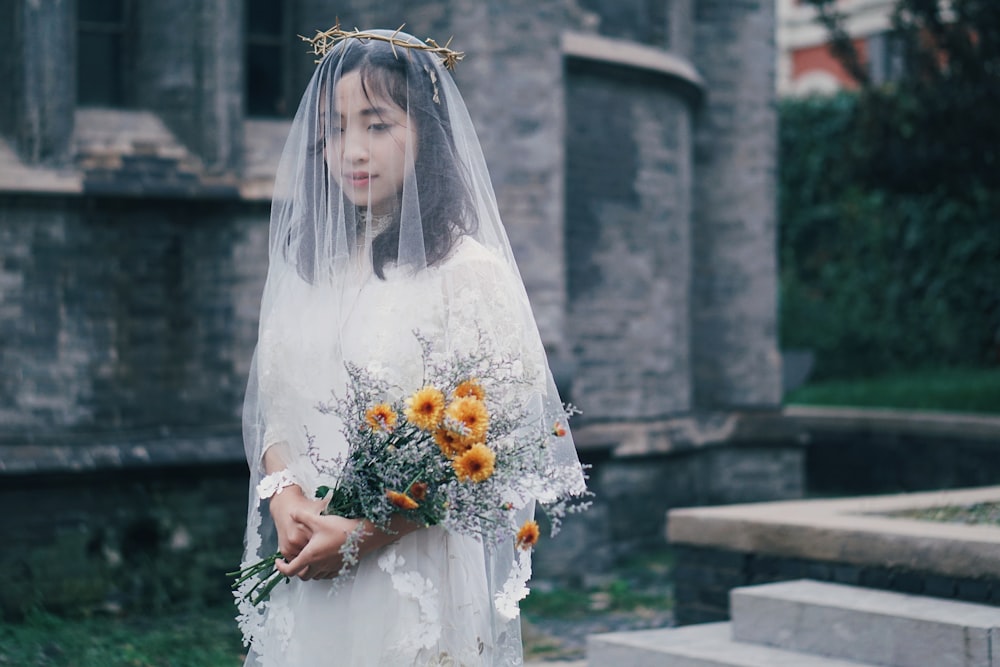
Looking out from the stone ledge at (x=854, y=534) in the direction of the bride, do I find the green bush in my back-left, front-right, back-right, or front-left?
back-right

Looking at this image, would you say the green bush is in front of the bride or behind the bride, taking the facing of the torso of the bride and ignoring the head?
behind

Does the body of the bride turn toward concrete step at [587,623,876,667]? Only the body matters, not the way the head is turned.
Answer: no

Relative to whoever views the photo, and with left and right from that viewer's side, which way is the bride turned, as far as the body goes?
facing the viewer and to the left of the viewer

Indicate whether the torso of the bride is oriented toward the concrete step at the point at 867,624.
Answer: no

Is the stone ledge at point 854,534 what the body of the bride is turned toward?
no
